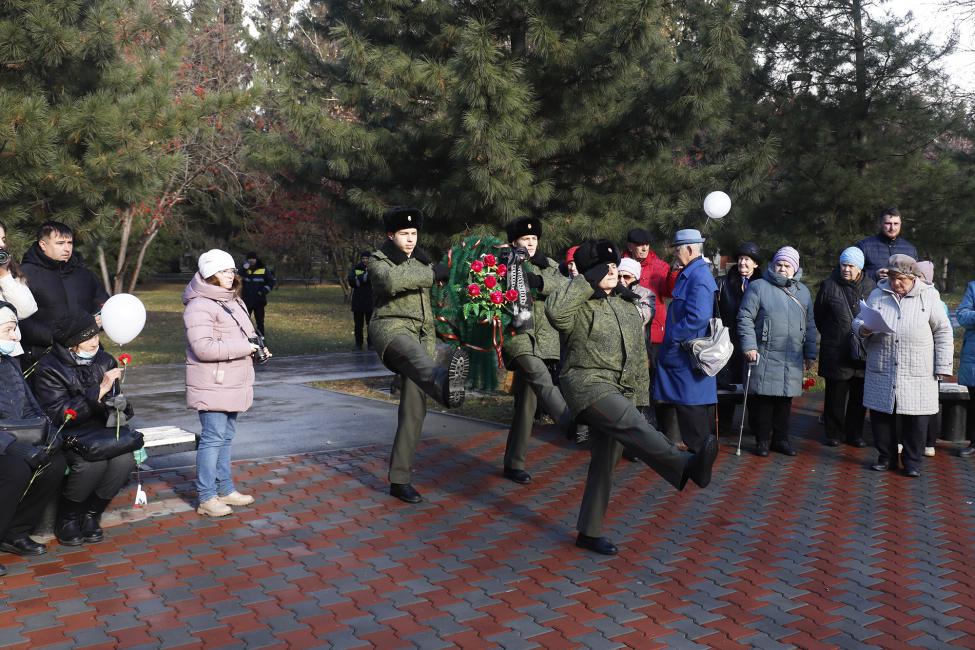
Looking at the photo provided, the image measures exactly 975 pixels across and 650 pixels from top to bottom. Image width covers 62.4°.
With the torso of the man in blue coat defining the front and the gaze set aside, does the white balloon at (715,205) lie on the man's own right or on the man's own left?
on the man's own right

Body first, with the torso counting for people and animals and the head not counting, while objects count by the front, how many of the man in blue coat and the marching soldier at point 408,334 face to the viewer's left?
1

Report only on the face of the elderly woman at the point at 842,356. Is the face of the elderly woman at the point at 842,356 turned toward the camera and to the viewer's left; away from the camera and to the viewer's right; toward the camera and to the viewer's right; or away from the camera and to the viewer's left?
toward the camera and to the viewer's left

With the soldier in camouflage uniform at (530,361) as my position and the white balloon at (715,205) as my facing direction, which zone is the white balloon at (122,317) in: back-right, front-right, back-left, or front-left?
back-left

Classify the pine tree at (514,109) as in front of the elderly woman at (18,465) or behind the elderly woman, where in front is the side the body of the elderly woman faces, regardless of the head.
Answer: in front

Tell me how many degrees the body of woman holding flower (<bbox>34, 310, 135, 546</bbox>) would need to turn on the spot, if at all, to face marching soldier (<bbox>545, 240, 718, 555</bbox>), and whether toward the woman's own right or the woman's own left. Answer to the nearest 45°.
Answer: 0° — they already face them

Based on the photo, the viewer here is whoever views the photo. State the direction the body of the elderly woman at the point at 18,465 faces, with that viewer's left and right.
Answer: facing to the right of the viewer

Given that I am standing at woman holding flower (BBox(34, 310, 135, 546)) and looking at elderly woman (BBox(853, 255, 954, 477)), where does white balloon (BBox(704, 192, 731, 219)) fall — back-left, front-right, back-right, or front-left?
front-left

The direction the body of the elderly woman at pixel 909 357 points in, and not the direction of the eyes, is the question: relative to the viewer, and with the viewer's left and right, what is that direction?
facing the viewer and to the left of the viewer

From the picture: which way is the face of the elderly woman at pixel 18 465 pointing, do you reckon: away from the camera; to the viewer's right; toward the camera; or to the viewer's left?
to the viewer's right

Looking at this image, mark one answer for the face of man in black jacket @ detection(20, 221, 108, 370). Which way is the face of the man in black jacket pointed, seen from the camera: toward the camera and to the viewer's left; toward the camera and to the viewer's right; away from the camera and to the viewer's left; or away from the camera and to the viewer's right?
toward the camera and to the viewer's right

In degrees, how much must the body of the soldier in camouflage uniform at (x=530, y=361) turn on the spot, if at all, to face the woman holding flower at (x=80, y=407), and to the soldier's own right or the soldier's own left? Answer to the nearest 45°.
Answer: approximately 90° to the soldier's own right

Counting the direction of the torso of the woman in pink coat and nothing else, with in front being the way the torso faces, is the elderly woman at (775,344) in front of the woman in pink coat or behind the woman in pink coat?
in front

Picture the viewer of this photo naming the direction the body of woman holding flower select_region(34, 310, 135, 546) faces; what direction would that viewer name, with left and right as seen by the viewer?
facing the viewer and to the right of the viewer

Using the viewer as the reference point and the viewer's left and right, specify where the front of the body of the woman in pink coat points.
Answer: facing to the right of the viewer
